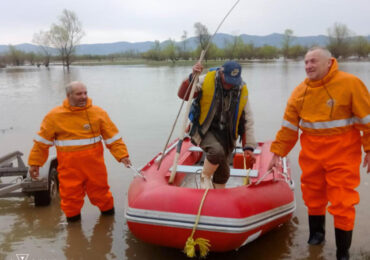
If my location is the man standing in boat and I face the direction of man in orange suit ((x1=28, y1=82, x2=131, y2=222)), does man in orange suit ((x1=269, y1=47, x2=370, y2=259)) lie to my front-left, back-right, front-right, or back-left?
back-left

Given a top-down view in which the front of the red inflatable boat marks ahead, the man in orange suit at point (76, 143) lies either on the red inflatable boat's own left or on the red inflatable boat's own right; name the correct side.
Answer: on the red inflatable boat's own right

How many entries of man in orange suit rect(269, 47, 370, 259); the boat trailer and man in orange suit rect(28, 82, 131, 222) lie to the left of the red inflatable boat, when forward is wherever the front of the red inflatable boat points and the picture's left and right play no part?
1

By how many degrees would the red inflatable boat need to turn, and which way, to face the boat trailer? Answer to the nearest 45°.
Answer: approximately 135° to its right

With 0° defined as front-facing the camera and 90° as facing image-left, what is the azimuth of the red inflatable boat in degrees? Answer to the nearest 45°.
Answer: approximately 0°
